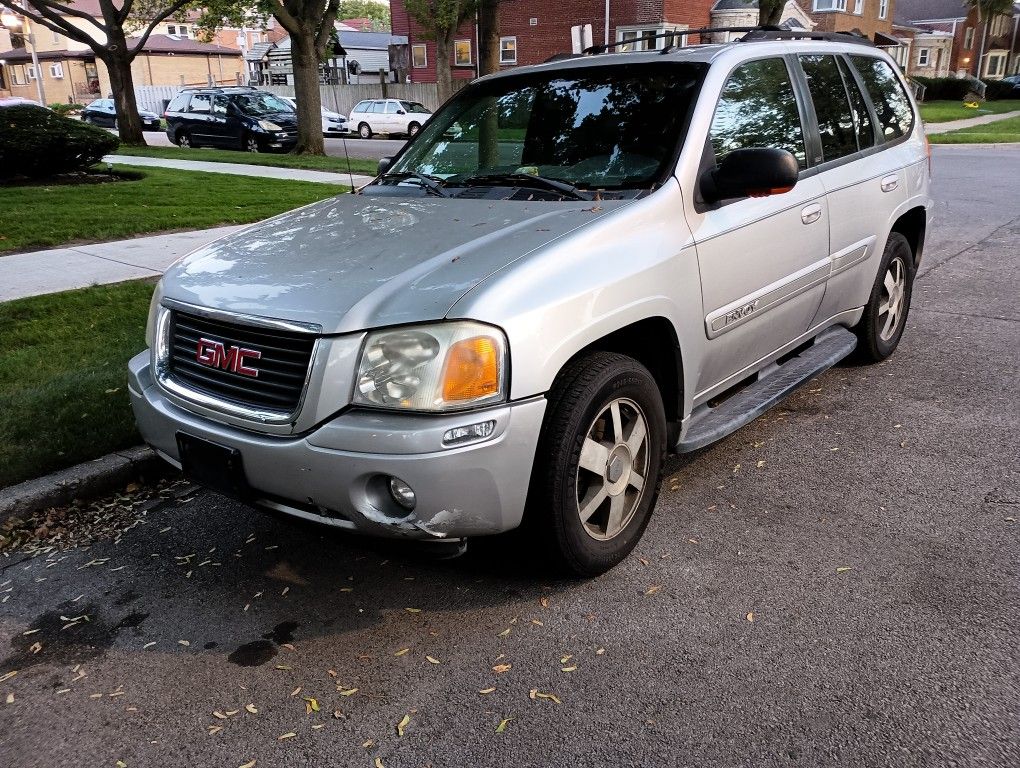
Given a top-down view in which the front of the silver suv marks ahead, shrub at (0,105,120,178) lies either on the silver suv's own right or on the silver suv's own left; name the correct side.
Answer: on the silver suv's own right

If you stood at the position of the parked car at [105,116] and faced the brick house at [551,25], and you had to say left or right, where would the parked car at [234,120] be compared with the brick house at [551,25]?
right

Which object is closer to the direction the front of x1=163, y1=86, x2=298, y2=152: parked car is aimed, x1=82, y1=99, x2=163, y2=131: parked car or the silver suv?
the silver suv

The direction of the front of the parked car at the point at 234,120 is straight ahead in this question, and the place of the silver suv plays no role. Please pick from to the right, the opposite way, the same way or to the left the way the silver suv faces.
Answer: to the right

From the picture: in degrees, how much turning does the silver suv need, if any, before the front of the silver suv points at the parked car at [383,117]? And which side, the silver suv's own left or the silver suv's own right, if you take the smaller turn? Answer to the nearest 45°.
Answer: approximately 135° to the silver suv's own right

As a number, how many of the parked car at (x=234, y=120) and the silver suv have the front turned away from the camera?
0

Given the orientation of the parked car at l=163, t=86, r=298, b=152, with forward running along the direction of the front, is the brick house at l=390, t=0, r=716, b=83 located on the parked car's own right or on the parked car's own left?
on the parked car's own left

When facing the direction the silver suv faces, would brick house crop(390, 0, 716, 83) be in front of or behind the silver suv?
behind

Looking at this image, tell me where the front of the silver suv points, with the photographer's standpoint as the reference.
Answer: facing the viewer and to the left of the viewer

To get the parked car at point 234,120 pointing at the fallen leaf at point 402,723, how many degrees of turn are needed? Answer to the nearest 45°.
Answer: approximately 45° to its right

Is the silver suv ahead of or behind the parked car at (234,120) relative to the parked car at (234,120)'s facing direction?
ahead

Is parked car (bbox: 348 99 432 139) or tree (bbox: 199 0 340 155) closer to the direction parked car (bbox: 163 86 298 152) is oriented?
the tree

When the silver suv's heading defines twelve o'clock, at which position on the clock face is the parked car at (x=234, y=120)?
The parked car is roughly at 4 o'clock from the silver suv.

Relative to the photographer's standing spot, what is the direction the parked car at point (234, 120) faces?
facing the viewer and to the right of the viewer

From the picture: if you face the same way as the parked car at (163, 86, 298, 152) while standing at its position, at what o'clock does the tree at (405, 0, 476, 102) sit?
The tree is roughly at 9 o'clock from the parked car.
